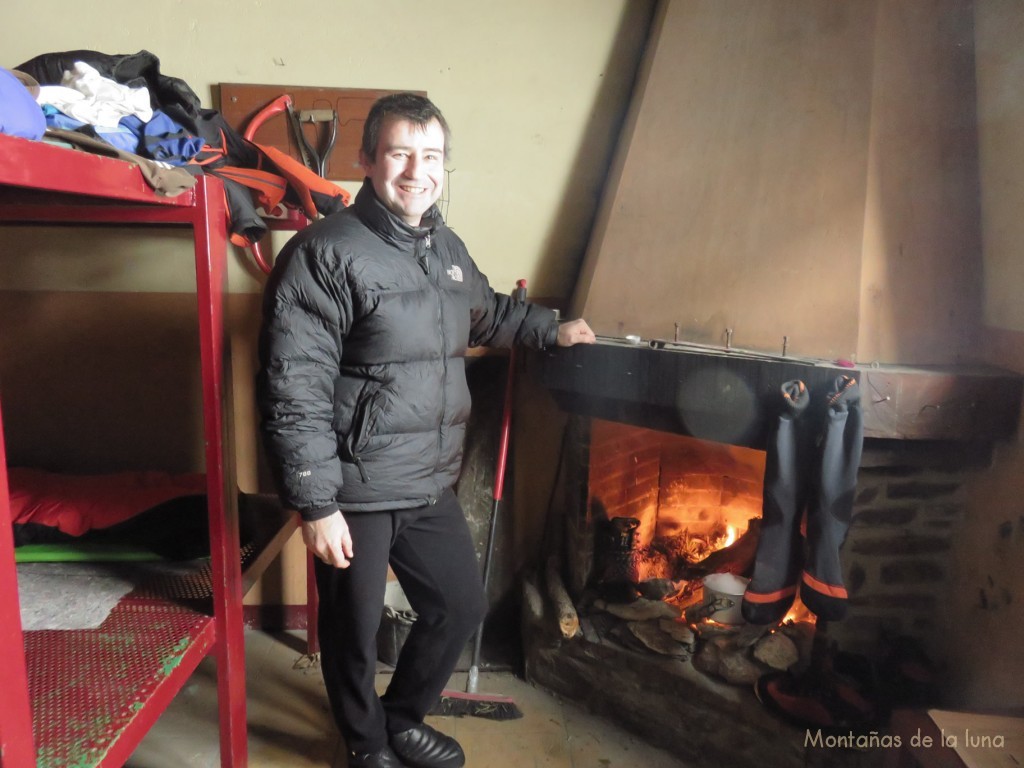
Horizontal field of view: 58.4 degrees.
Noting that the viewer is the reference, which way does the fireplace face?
facing the viewer and to the left of the viewer

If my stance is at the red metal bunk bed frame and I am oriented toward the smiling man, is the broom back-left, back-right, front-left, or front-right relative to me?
front-left

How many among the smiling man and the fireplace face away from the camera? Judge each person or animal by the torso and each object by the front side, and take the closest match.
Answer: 0

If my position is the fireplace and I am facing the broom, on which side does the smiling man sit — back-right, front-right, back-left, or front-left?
front-left

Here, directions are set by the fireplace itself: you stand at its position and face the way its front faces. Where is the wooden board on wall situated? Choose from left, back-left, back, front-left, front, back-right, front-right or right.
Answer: front-right

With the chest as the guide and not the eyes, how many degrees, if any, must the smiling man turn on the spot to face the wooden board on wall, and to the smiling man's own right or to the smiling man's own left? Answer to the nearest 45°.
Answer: approximately 135° to the smiling man's own left

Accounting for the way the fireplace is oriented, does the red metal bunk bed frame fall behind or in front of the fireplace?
in front

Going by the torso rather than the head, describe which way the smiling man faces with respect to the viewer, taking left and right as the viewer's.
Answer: facing the viewer and to the right of the viewer
